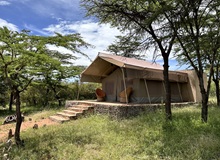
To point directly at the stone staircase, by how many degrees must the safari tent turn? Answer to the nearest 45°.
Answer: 0° — it already faces it

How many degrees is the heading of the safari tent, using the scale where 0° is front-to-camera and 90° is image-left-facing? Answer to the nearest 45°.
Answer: approximately 45°

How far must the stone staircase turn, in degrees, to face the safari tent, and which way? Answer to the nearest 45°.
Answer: approximately 135° to its left

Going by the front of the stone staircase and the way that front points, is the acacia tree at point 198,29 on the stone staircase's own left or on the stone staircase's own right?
on the stone staircase's own left

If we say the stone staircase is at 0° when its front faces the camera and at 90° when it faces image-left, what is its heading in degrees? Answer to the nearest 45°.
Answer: approximately 45°

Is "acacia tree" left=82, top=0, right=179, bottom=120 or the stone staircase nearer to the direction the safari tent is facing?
the stone staircase
